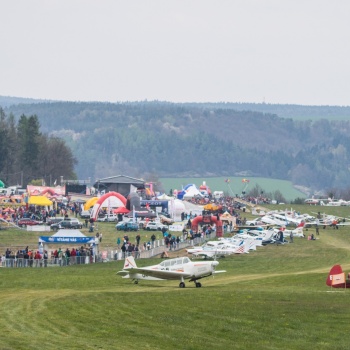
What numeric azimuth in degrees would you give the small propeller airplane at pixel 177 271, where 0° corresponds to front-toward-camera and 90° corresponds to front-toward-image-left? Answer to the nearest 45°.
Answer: approximately 315°
